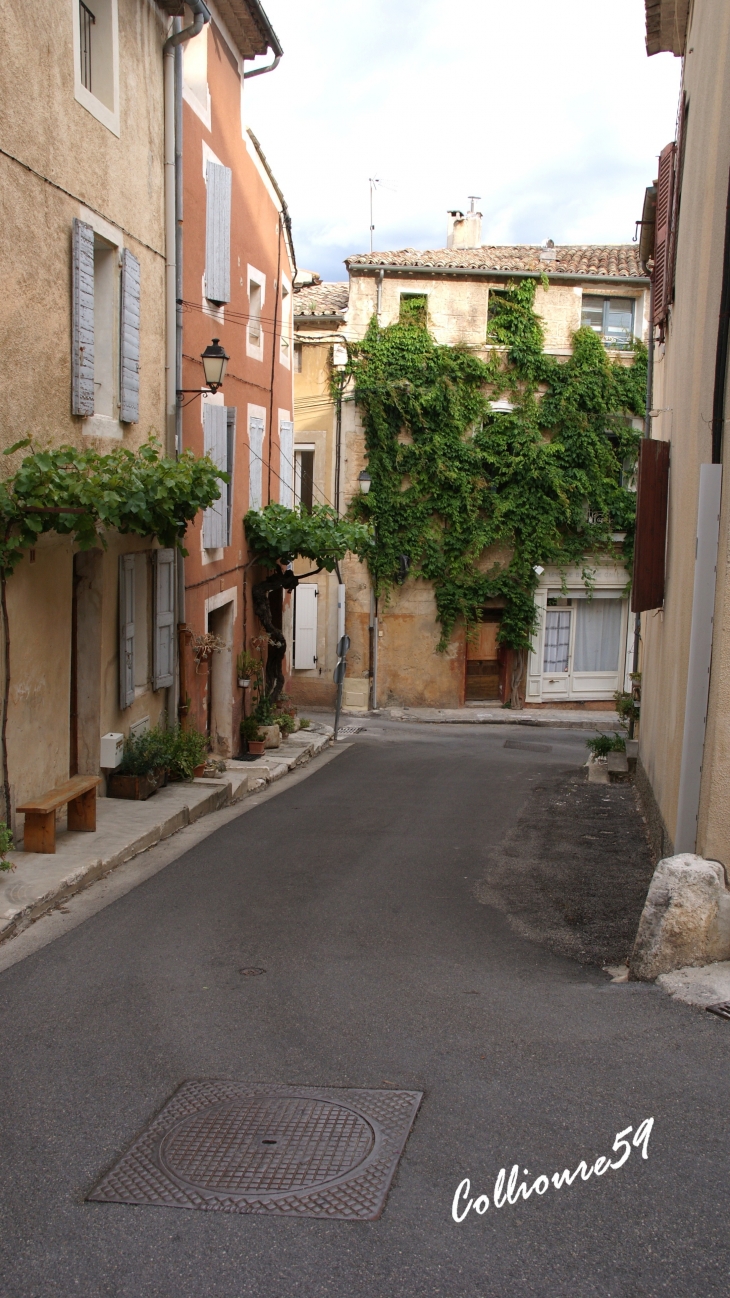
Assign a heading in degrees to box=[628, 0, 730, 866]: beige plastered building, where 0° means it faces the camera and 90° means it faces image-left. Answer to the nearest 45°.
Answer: approximately 90°

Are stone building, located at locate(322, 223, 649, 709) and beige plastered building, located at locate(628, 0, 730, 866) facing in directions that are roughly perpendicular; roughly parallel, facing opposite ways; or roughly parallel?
roughly perpendicular

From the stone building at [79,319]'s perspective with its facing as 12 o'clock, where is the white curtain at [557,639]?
The white curtain is roughly at 9 o'clock from the stone building.

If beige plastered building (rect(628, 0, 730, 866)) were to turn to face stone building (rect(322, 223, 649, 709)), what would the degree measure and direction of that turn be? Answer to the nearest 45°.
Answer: approximately 90° to its right

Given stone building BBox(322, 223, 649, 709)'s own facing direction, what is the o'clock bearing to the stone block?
The stone block is roughly at 12 o'clock from the stone building.

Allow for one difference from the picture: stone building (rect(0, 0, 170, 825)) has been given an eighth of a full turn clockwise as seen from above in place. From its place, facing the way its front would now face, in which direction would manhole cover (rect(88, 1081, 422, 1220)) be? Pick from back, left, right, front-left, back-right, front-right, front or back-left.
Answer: front

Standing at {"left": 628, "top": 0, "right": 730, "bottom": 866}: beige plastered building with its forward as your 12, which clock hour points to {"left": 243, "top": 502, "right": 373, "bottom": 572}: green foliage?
The green foliage is roughly at 2 o'clock from the beige plastered building.

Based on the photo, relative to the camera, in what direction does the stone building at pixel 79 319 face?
facing the viewer and to the right of the viewer

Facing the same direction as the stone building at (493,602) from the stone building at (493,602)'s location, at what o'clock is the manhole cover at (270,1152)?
The manhole cover is roughly at 12 o'clock from the stone building.

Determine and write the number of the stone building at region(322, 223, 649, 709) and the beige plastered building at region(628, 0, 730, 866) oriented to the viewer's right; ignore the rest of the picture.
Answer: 0

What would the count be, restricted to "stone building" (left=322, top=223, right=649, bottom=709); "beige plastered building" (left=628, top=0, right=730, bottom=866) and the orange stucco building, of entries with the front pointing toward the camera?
1

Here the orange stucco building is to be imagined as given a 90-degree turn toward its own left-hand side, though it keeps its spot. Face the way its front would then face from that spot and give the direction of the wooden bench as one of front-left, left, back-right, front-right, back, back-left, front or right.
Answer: back

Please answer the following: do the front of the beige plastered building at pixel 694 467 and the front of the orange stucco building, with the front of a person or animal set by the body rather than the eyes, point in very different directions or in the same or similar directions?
very different directions

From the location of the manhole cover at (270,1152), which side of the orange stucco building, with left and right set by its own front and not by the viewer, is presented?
right

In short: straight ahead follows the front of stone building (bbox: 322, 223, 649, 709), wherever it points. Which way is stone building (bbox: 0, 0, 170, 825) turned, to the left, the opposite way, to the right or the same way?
to the left

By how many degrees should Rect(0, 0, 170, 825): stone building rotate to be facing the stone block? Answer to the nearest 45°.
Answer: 0° — it already faces it

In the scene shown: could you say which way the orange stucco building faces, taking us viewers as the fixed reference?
facing to the right of the viewer

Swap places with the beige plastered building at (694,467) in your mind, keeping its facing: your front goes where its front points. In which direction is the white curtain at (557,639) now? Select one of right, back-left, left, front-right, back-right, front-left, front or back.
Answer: right
